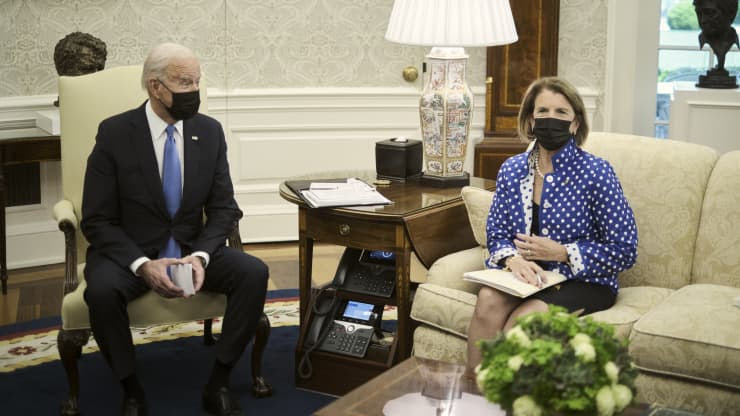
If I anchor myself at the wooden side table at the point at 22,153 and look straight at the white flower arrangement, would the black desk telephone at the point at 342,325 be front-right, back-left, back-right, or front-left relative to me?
front-left

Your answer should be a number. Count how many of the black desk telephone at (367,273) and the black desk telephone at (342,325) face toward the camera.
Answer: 2

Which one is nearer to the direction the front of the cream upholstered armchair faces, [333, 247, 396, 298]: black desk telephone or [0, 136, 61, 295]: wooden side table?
the black desk telephone

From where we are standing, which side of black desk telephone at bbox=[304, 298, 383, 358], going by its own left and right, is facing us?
front

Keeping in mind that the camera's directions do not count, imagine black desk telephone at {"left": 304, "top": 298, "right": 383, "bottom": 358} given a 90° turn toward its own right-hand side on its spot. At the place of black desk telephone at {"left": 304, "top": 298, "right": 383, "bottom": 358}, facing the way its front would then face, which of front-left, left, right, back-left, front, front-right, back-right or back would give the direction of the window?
back-right

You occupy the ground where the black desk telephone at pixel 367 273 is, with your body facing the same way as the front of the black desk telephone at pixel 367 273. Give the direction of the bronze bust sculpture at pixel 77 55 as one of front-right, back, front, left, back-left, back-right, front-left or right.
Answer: back-right

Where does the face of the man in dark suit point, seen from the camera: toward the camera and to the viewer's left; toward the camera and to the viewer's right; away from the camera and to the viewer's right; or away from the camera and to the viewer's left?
toward the camera and to the viewer's right

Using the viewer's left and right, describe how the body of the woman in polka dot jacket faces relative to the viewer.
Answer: facing the viewer and to the left of the viewer

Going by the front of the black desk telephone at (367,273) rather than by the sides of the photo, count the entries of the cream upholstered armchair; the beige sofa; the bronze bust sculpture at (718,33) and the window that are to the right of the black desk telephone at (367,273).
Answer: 1

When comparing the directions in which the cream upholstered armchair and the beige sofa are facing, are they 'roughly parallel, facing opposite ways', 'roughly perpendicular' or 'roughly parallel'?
roughly perpendicular

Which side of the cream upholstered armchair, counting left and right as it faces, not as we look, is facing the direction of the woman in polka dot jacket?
left

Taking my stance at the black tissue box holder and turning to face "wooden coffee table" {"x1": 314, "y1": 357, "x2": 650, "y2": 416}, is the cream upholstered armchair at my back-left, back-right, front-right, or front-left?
front-right

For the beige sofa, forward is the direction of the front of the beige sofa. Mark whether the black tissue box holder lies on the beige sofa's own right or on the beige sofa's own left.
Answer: on the beige sofa's own right
